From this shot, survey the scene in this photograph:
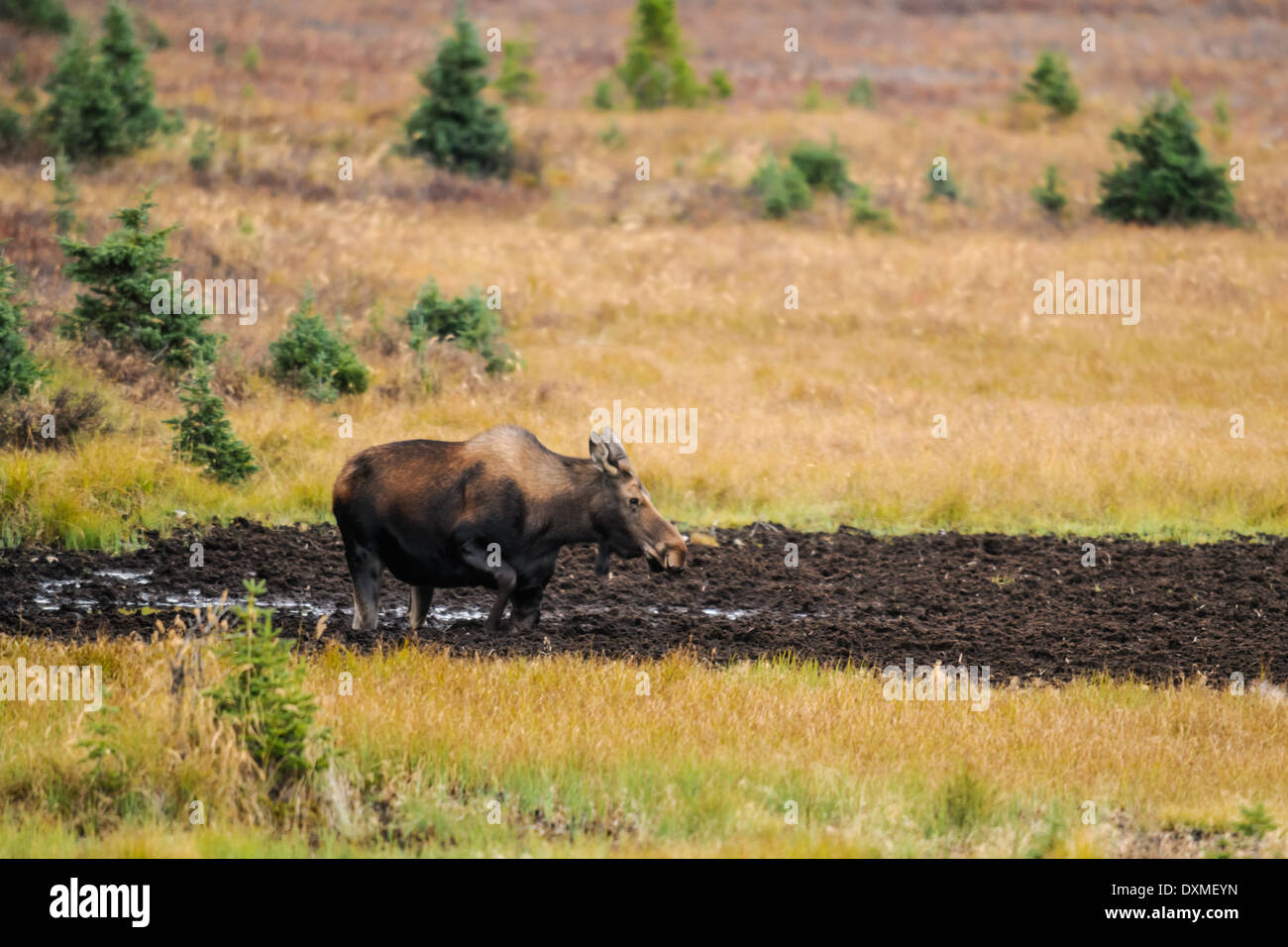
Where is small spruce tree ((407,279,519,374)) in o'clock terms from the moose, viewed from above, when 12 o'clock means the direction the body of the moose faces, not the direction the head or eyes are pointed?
The small spruce tree is roughly at 9 o'clock from the moose.

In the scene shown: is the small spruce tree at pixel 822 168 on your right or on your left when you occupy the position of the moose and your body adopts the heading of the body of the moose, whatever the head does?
on your left

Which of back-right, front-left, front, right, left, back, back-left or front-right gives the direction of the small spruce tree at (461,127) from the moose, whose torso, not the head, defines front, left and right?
left

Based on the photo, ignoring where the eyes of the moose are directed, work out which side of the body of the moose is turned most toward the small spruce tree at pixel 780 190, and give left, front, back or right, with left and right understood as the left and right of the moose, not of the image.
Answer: left

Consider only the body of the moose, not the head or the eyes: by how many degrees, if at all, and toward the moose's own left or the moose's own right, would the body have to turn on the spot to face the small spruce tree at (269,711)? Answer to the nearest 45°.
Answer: approximately 90° to the moose's own right

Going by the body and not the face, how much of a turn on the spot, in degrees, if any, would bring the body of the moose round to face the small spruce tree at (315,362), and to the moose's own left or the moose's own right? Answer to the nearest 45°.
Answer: approximately 90° to the moose's own left

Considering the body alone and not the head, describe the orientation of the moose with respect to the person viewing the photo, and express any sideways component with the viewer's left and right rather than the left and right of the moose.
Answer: facing to the right of the viewer

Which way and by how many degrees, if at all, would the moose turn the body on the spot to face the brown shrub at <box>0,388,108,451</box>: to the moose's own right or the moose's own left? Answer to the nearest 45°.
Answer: approximately 135° to the moose's own left

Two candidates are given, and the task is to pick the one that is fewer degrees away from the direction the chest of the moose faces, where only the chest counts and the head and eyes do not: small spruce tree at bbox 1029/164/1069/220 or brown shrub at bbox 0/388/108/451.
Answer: the small spruce tree

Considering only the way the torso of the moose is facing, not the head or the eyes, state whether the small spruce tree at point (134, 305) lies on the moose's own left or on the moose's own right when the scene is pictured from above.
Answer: on the moose's own left
